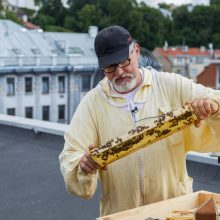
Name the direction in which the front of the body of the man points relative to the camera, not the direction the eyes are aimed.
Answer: toward the camera

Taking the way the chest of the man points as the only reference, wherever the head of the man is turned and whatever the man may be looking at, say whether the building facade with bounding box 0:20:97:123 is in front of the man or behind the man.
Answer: behind
